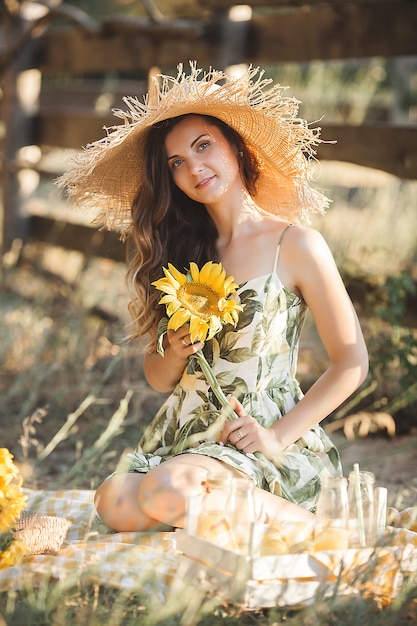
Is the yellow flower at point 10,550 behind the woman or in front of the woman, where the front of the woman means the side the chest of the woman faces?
in front

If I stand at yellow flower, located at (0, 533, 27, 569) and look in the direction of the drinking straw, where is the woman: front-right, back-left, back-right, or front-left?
front-left

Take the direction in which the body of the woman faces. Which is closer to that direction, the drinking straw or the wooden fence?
the drinking straw

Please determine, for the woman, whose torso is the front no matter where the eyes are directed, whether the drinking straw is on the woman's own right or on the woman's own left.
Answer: on the woman's own left
